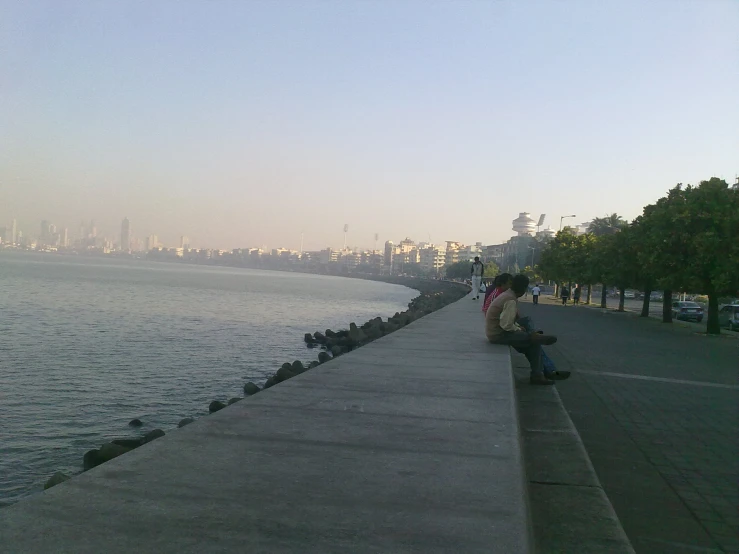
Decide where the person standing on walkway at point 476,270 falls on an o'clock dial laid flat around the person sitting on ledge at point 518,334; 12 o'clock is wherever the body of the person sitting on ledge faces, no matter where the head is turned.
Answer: The person standing on walkway is roughly at 9 o'clock from the person sitting on ledge.

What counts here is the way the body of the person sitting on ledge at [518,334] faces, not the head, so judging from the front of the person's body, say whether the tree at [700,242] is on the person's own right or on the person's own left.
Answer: on the person's own left

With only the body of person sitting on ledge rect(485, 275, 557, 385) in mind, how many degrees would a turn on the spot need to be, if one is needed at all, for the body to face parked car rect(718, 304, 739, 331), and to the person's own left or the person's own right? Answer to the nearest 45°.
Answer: approximately 90° to the person's own left

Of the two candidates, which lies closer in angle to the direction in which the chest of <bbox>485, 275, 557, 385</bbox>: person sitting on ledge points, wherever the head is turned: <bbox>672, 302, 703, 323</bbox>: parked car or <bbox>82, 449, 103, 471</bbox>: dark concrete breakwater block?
the parked car

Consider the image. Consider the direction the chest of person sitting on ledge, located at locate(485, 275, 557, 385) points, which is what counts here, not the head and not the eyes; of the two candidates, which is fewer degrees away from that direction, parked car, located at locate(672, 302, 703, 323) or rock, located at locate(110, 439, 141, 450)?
the parked car

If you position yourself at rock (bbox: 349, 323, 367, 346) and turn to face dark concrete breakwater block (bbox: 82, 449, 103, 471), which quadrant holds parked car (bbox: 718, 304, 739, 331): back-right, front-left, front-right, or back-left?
back-left

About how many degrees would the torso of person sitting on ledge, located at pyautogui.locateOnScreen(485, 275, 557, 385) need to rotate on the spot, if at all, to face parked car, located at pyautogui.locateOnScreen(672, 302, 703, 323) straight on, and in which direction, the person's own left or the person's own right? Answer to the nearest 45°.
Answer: approximately 90° to the person's own left

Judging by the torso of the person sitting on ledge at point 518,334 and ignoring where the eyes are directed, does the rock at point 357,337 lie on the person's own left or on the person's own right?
on the person's own left

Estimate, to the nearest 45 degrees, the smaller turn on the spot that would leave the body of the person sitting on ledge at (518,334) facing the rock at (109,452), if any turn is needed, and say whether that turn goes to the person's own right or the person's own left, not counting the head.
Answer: approximately 135° to the person's own right

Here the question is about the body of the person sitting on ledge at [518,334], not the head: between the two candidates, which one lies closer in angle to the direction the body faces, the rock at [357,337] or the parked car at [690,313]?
the parked car

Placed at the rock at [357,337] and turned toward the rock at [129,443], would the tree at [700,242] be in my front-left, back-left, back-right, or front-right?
back-left

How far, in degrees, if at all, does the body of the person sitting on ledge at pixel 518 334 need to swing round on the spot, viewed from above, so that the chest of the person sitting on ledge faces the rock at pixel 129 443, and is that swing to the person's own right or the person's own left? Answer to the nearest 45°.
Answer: approximately 135° to the person's own right

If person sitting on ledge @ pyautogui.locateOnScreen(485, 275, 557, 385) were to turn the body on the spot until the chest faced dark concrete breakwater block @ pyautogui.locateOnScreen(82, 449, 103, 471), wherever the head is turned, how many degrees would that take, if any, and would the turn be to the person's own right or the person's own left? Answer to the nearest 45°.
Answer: approximately 135° to the person's own right

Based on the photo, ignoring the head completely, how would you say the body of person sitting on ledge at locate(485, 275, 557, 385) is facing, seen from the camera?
to the viewer's right
